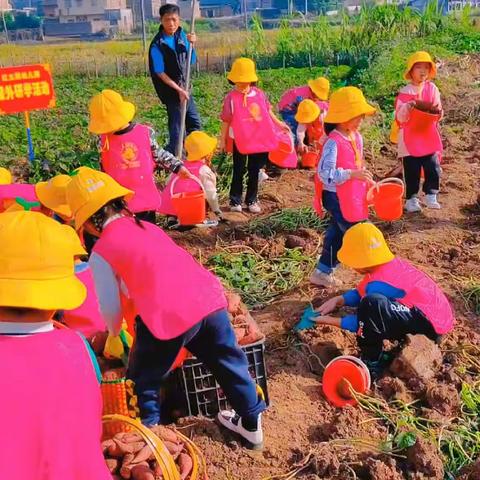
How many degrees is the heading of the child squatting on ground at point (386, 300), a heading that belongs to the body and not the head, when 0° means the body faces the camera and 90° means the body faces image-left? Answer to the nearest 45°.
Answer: approximately 90°

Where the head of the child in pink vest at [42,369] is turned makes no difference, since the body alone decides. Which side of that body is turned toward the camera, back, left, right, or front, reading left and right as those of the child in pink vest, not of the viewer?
back

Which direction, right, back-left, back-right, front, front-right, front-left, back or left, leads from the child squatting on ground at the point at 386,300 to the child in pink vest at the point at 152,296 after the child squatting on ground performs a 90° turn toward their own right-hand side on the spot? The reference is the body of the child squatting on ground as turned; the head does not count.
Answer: back-left

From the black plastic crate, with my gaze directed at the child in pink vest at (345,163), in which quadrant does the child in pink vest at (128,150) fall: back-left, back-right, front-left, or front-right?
front-left

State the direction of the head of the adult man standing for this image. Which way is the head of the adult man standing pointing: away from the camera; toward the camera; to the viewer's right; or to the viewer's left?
toward the camera

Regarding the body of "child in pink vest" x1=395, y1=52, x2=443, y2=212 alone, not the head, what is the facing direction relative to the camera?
toward the camera

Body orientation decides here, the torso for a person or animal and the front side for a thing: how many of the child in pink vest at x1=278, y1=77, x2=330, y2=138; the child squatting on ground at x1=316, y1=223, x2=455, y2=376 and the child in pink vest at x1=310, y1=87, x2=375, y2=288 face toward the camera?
0

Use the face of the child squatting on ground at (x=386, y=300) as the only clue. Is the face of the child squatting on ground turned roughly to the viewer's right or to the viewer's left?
to the viewer's left

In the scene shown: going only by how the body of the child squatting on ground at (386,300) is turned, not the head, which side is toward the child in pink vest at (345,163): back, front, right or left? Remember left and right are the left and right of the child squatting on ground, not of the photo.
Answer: right

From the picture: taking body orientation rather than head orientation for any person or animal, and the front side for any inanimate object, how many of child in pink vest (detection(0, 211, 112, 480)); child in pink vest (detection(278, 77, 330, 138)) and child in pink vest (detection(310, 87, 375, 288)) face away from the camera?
1

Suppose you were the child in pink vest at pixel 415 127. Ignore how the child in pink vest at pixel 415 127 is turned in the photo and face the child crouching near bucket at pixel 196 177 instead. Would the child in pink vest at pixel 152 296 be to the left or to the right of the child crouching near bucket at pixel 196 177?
left

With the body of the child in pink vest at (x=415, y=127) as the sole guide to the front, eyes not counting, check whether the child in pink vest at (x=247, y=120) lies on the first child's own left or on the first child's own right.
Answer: on the first child's own right

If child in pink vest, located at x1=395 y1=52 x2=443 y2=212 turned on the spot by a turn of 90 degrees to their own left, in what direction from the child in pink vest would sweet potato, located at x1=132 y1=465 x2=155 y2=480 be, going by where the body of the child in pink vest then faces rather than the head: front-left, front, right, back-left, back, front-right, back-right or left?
right

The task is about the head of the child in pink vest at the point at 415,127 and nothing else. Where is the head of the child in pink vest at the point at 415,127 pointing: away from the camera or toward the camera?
toward the camera
